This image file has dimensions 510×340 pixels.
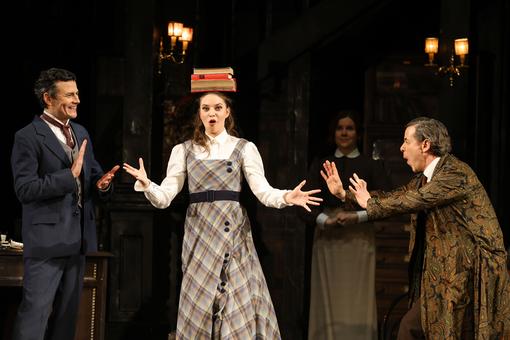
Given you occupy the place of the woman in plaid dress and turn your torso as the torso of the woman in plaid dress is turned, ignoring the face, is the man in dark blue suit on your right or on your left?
on your right

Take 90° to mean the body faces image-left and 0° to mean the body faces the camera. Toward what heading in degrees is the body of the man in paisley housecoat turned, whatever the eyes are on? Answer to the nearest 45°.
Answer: approximately 90°

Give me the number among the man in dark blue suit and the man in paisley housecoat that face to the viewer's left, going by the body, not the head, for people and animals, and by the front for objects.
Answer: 1

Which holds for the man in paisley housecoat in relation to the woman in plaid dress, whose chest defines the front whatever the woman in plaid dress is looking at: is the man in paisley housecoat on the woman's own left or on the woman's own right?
on the woman's own left

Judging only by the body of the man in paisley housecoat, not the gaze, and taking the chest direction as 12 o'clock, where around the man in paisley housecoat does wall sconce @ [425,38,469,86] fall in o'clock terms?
The wall sconce is roughly at 3 o'clock from the man in paisley housecoat.

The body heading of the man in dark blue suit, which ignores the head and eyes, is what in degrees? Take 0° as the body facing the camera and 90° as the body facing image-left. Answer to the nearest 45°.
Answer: approximately 315°

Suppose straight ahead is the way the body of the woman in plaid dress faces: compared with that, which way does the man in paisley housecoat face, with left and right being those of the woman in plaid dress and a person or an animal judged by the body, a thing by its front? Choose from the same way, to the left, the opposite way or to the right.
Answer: to the right
